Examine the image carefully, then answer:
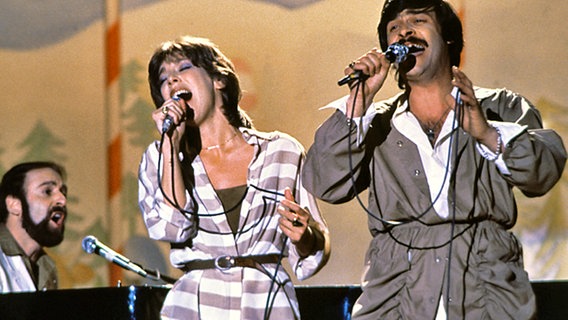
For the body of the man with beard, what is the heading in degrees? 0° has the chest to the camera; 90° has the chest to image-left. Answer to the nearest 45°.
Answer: approximately 315°
